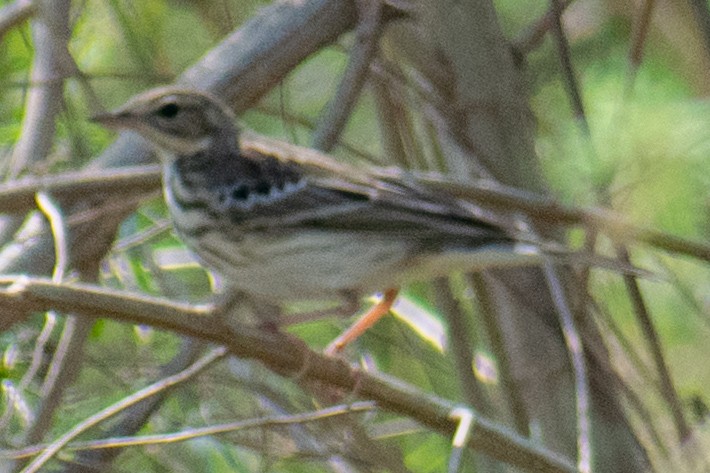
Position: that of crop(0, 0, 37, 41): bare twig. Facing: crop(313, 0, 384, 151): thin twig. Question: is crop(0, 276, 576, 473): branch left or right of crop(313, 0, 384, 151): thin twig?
right

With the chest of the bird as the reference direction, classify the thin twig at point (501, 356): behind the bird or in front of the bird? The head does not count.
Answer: behind

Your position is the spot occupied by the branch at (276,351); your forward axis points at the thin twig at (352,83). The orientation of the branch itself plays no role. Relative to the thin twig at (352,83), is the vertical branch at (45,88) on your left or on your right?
left

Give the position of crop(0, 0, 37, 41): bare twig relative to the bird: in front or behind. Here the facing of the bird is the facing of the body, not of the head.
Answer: in front

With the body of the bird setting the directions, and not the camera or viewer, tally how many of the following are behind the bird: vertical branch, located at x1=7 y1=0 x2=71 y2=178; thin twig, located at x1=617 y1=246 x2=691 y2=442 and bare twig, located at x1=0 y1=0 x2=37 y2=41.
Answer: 1

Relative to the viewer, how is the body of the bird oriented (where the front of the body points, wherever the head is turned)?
to the viewer's left

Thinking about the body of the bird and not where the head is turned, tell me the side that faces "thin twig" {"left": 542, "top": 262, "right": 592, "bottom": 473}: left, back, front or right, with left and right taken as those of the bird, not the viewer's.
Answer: back

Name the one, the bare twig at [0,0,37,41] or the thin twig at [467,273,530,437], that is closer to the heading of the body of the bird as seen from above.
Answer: the bare twig

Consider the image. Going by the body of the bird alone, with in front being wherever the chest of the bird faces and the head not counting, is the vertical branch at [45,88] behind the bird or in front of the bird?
in front

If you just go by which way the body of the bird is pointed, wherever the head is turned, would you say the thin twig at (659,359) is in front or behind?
behind
